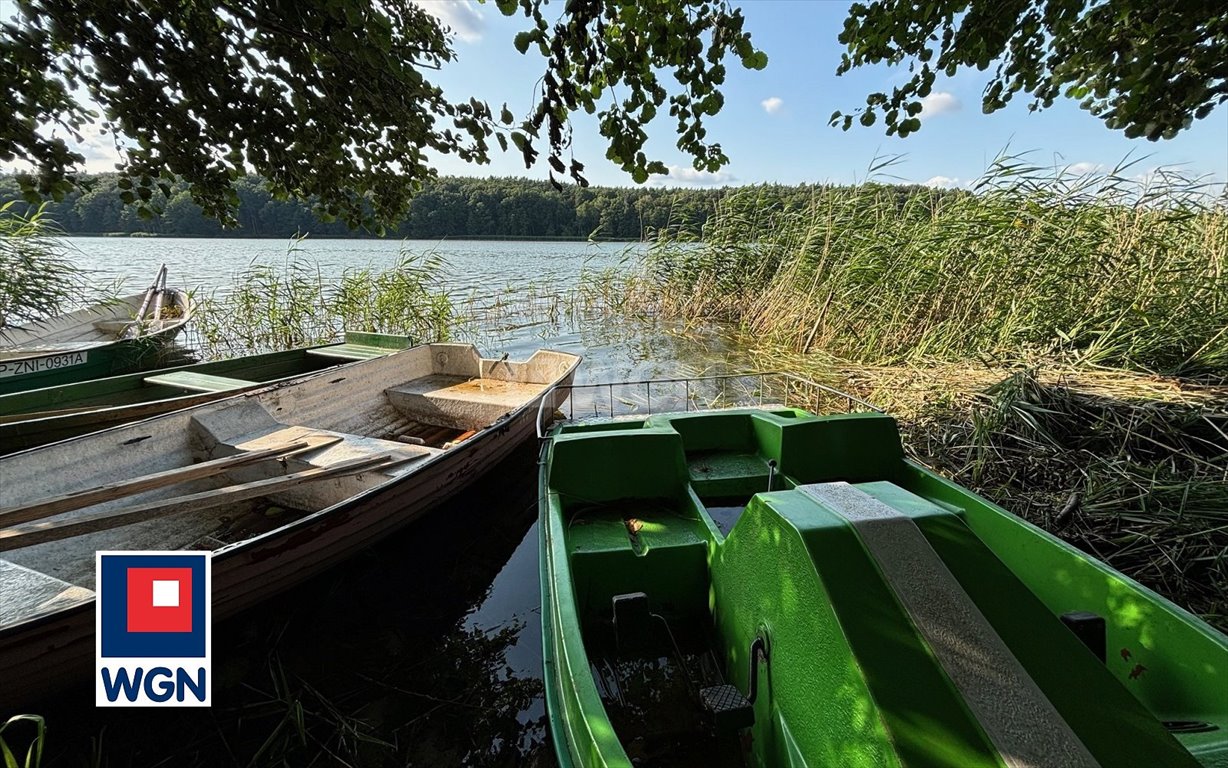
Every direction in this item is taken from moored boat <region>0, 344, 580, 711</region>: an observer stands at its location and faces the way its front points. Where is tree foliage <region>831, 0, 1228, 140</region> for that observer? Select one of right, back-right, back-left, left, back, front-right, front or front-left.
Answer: left

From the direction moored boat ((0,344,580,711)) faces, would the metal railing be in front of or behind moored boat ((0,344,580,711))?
behind

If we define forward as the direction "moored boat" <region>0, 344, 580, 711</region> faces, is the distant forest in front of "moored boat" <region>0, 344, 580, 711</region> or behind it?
behind

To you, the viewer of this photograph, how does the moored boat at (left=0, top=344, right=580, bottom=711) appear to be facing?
facing the viewer and to the left of the viewer

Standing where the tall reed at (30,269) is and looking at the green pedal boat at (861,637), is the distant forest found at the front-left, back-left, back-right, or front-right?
back-left

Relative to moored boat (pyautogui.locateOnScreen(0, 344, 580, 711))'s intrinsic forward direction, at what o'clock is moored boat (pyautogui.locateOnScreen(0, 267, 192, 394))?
moored boat (pyautogui.locateOnScreen(0, 267, 192, 394)) is roughly at 4 o'clock from moored boat (pyautogui.locateOnScreen(0, 344, 580, 711)).

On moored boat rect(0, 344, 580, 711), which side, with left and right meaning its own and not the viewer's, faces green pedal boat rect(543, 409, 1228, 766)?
left
